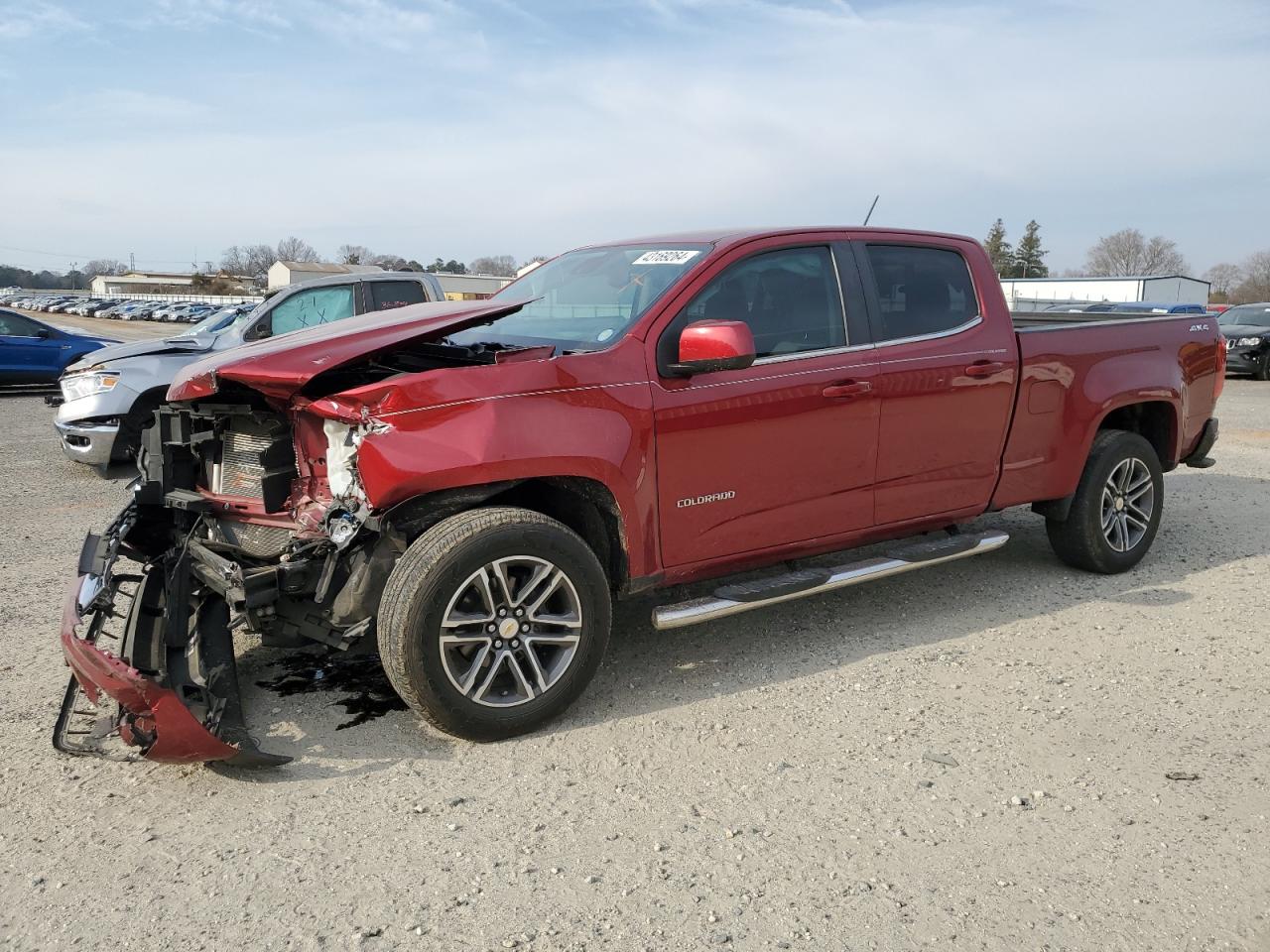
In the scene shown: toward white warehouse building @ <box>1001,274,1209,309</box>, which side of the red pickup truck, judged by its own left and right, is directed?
back

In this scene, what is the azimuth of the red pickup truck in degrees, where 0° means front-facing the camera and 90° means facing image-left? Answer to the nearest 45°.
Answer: approximately 45°

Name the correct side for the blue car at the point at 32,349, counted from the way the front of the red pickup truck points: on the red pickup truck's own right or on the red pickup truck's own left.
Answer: on the red pickup truck's own right

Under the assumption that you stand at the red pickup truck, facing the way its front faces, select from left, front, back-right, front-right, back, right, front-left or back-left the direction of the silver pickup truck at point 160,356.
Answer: right
